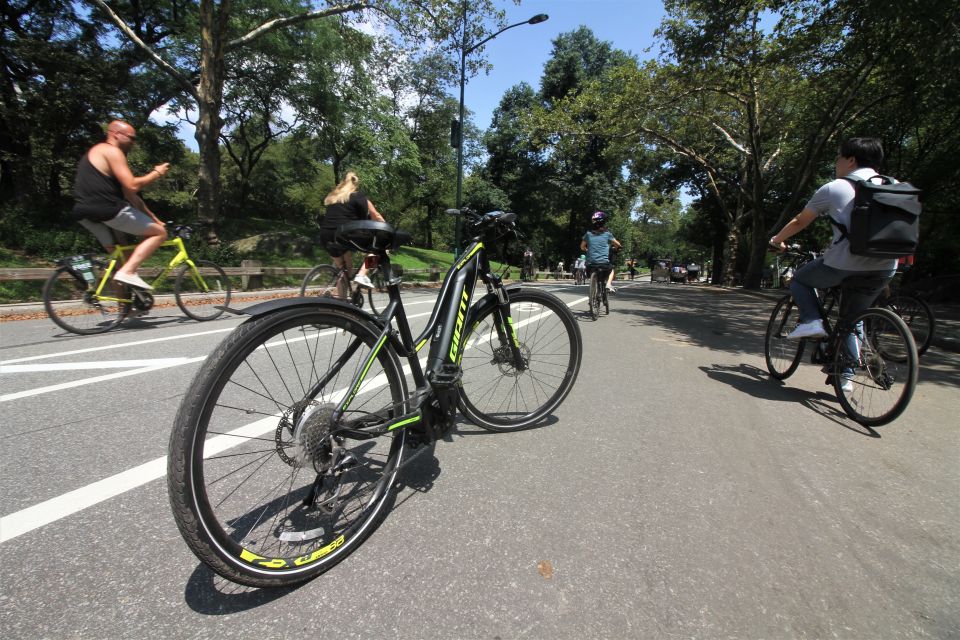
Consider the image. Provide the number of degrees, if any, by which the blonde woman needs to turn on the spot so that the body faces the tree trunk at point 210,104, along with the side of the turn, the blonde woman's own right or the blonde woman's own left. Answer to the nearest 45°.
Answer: approximately 90° to the blonde woman's own left

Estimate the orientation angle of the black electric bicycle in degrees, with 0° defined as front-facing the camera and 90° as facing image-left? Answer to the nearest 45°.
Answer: approximately 225°

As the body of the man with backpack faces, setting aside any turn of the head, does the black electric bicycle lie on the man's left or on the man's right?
on the man's left

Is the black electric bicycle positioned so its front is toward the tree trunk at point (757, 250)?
yes

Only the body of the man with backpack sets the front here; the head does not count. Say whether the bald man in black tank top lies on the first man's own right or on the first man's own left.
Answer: on the first man's own left

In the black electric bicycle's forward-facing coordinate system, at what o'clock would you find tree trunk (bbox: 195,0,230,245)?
The tree trunk is roughly at 10 o'clock from the black electric bicycle.

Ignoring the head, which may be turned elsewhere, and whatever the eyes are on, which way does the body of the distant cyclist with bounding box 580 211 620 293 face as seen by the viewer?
away from the camera

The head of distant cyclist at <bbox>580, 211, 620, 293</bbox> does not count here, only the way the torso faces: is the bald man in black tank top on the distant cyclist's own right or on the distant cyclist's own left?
on the distant cyclist's own left

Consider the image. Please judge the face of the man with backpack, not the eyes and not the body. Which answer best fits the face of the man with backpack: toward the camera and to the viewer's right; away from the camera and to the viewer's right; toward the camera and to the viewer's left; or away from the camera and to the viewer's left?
away from the camera and to the viewer's left

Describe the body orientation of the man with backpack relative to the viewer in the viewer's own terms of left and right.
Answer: facing away from the viewer and to the left of the viewer
